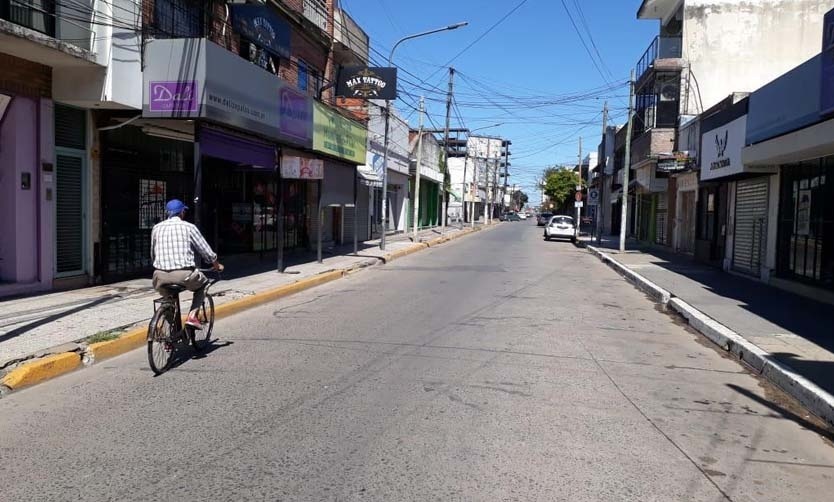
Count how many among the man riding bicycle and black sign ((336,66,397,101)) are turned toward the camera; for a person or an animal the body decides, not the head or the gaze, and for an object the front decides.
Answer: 1

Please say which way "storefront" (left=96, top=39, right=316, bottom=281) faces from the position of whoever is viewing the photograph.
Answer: facing the viewer and to the right of the viewer

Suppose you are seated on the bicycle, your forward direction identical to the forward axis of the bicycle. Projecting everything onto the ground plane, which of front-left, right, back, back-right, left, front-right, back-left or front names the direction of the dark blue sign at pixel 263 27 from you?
front-left

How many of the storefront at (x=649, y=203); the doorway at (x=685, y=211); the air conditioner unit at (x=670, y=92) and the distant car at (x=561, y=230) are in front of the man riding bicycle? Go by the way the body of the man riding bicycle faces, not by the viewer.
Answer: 4

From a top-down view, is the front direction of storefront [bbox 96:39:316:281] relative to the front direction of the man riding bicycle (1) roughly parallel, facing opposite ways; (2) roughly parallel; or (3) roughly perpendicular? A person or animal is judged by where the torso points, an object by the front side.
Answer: roughly perpendicular

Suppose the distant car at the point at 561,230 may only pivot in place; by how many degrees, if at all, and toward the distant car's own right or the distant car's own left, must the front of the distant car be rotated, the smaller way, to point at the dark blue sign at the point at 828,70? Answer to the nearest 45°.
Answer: approximately 180°

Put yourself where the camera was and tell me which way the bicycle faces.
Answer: facing away from the viewer and to the right of the viewer

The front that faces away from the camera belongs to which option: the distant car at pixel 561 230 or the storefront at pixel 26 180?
the distant car

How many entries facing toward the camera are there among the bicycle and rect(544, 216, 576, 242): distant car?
0

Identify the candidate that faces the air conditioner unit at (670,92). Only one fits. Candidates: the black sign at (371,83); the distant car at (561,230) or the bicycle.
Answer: the bicycle

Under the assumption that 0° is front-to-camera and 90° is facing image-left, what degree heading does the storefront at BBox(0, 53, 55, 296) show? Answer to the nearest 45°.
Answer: approximately 315°
